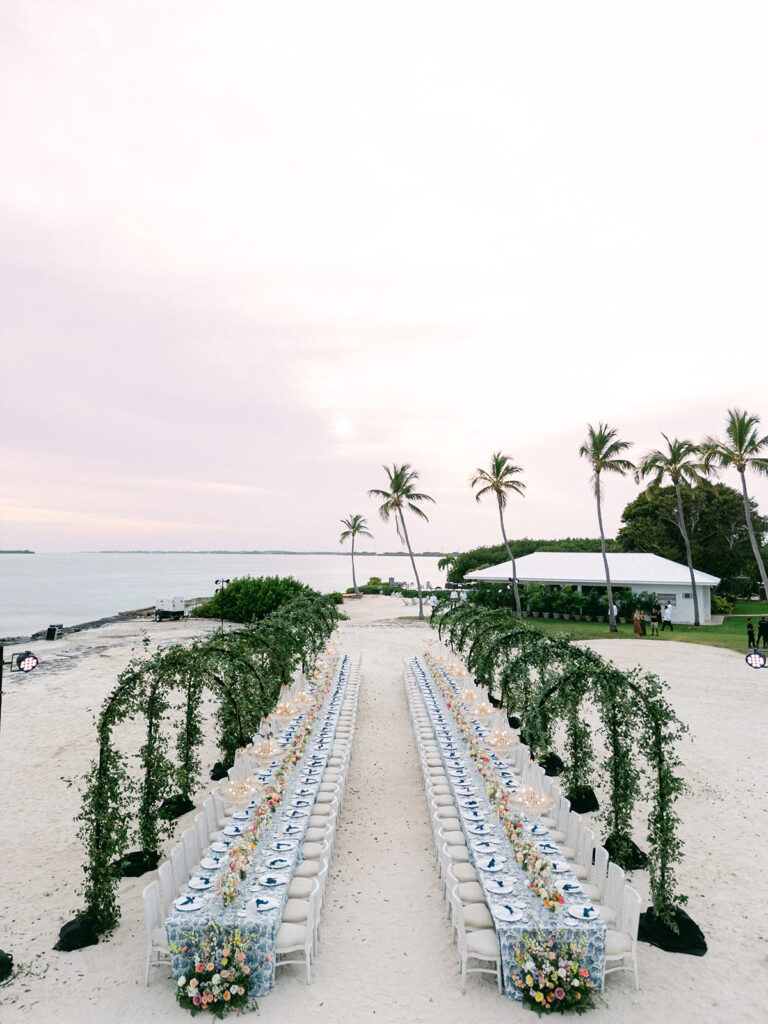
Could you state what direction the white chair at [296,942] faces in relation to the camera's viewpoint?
facing to the left of the viewer

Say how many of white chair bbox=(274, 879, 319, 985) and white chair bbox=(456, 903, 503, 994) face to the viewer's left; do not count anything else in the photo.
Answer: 1

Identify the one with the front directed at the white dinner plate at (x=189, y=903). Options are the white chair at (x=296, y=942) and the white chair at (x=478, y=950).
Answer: the white chair at (x=296, y=942)

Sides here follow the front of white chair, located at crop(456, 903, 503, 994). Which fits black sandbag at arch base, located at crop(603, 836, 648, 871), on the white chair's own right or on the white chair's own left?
on the white chair's own left

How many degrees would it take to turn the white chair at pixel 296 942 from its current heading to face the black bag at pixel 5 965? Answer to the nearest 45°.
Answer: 0° — it already faces it

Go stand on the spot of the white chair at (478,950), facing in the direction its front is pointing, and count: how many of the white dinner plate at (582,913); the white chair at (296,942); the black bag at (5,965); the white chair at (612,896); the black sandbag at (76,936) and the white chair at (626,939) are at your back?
3

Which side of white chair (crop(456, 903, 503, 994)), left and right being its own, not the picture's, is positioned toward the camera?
right

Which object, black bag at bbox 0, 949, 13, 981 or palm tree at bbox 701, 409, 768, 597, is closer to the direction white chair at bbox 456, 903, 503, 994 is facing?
the palm tree

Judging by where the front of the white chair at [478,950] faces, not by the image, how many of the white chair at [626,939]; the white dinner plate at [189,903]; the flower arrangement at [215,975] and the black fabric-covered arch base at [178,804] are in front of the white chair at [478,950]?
1

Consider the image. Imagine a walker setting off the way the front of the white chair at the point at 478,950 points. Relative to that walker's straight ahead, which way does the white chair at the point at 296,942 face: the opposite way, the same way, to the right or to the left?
the opposite way

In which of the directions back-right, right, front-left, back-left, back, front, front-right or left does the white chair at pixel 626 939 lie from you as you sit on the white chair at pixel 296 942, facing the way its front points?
back

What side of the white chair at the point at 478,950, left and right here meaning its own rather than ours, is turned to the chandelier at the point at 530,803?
left

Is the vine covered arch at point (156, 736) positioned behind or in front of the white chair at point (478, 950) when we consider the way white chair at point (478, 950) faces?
behind

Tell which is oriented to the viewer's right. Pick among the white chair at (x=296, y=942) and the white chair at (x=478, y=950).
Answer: the white chair at (x=478, y=950)

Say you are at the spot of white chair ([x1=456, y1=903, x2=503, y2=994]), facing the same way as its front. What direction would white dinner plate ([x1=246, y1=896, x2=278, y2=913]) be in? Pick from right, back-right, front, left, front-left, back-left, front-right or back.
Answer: back
